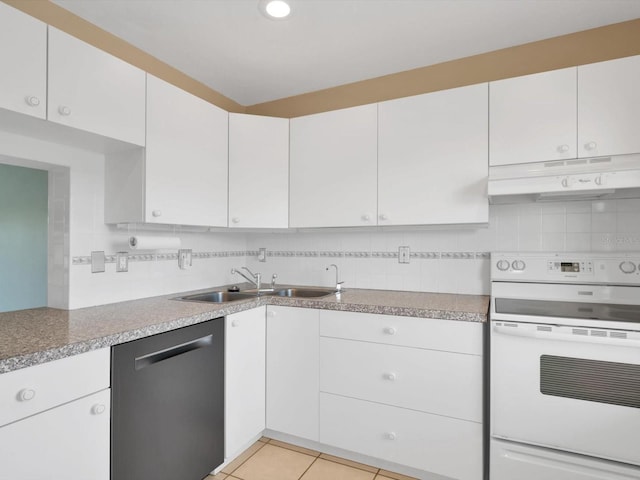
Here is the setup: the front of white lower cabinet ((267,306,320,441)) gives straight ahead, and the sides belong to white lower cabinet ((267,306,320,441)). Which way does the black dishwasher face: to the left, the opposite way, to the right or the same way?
to the left

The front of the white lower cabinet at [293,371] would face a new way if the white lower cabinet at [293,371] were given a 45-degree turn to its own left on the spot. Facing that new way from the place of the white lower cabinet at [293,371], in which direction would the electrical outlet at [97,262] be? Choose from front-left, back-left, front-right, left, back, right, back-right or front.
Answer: right

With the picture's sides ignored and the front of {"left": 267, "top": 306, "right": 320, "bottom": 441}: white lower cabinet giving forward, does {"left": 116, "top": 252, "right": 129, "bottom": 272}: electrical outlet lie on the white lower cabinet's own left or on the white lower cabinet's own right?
on the white lower cabinet's own right

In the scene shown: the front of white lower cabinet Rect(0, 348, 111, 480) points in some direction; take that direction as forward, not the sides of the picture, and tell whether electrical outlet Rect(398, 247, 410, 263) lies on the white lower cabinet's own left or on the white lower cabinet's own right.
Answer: on the white lower cabinet's own left

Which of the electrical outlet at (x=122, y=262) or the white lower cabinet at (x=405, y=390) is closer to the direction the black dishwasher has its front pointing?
the white lower cabinet

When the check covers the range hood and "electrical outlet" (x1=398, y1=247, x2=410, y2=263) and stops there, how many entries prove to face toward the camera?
2

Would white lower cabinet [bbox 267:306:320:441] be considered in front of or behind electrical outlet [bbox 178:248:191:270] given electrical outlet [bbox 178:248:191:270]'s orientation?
in front

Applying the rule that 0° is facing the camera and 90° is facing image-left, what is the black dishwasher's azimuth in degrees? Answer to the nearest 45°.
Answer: approximately 315°

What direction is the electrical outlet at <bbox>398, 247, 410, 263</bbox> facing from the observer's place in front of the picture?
facing the viewer

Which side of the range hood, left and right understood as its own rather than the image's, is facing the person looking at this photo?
front

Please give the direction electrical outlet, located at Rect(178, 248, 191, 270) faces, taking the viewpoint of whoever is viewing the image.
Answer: facing the viewer and to the right of the viewer

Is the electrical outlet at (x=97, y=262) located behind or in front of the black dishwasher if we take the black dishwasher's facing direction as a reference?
behind

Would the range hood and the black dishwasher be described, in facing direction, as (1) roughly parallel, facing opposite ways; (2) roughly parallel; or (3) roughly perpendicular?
roughly perpendicular
